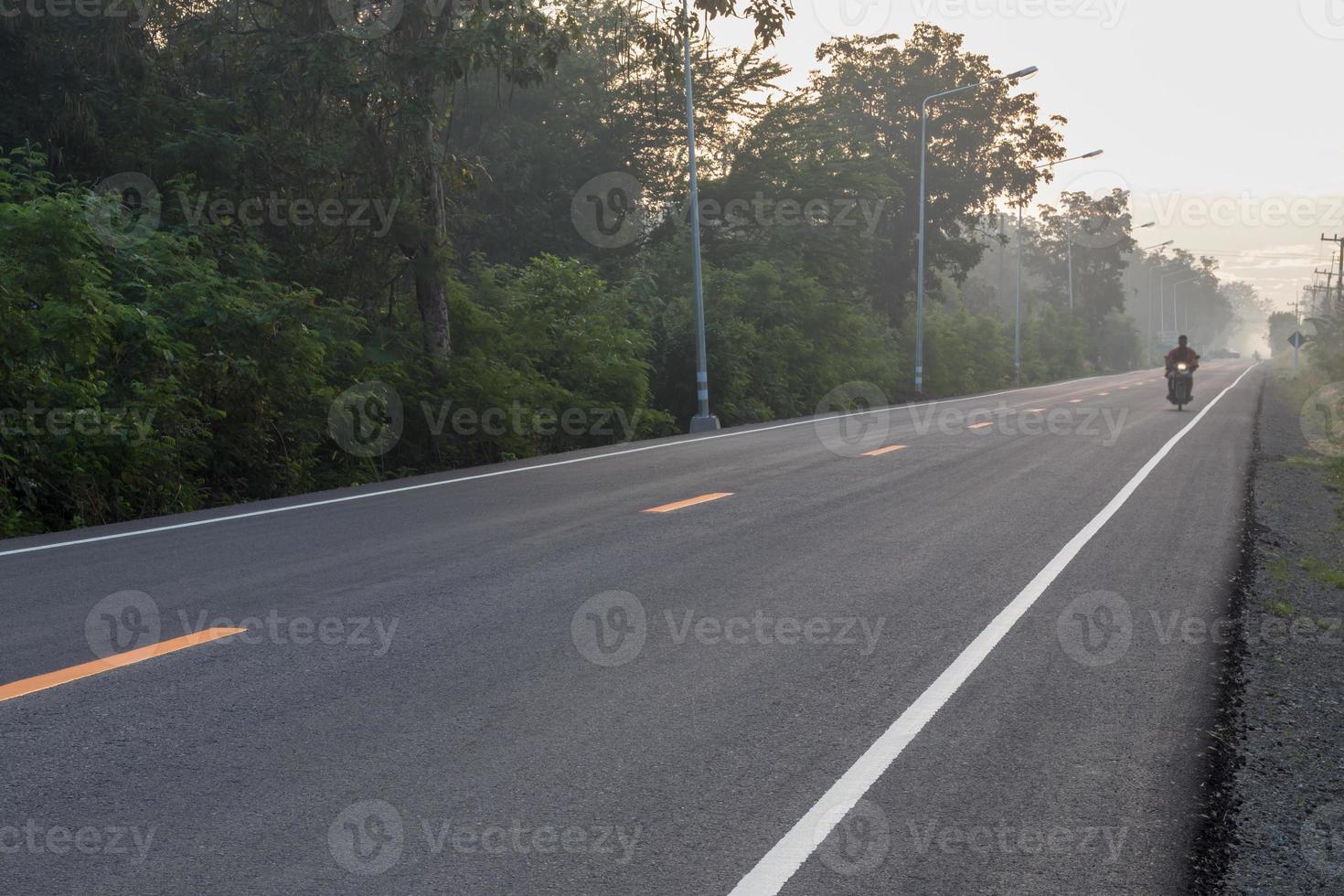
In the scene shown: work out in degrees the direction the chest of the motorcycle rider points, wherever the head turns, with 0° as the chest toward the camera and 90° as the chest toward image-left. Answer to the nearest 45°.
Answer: approximately 0°

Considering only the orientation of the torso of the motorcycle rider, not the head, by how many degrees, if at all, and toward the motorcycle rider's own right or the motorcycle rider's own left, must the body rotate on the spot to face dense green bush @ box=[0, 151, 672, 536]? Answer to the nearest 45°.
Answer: approximately 45° to the motorcycle rider's own right

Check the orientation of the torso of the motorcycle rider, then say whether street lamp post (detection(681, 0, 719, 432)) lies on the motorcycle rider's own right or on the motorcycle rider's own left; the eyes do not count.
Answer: on the motorcycle rider's own right
